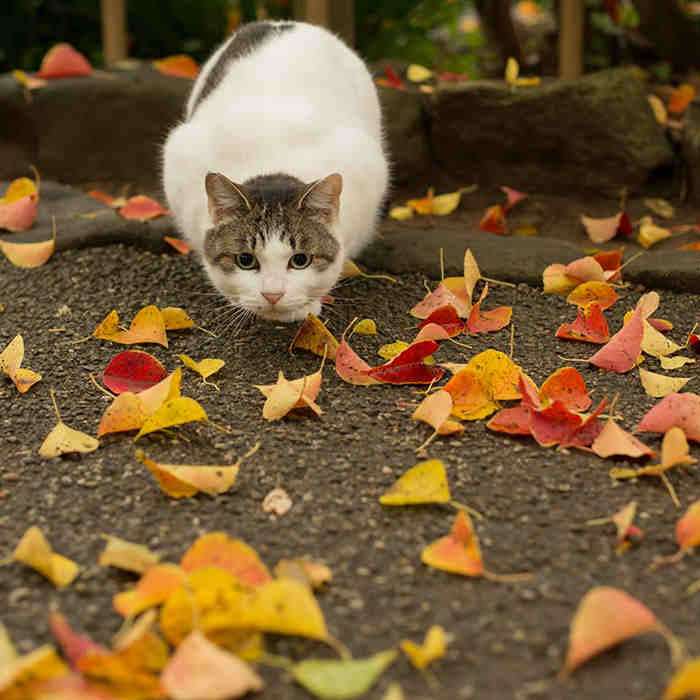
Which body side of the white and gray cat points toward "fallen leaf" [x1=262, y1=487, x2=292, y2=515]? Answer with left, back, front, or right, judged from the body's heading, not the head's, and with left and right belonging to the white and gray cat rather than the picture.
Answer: front

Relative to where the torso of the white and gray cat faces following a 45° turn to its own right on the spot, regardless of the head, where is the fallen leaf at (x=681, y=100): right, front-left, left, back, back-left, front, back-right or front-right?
back

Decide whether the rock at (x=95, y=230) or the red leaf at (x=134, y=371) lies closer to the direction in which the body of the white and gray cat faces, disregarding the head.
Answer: the red leaf

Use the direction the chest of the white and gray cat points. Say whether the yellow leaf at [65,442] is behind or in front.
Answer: in front

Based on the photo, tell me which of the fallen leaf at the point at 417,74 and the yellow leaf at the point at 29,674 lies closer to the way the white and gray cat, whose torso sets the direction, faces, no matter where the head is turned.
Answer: the yellow leaf

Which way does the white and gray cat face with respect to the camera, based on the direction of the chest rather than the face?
toward the camera

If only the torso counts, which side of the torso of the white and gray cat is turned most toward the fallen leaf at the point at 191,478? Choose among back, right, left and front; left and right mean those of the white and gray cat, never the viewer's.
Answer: front

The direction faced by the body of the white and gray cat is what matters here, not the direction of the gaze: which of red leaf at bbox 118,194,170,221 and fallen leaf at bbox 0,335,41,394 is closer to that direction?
the fallen leaf

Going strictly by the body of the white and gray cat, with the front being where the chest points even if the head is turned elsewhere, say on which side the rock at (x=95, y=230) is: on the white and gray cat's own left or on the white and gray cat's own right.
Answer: on the white and gray cat's own right

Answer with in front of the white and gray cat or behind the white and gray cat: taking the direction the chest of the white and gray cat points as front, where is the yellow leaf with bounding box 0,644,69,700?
in front
